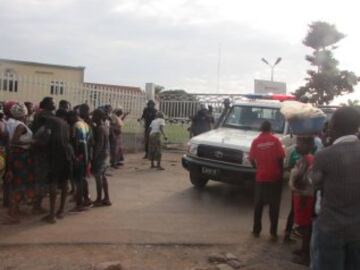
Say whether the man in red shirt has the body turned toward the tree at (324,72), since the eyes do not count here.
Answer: yes

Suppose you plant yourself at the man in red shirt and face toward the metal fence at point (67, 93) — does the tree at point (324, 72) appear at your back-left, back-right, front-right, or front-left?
front-right

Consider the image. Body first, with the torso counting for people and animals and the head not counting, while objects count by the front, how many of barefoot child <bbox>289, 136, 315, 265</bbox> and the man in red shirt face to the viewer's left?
1

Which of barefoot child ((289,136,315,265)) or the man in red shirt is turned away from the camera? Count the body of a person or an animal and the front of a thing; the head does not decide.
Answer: the man in red shirt

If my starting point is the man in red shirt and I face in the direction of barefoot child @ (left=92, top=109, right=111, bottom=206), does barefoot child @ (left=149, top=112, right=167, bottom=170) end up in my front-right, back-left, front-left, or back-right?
front-right

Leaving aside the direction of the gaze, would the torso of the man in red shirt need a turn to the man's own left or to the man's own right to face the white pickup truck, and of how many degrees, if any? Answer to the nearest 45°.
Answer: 0° — they already face it

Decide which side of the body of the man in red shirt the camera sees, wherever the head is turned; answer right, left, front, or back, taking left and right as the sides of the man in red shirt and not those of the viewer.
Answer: back

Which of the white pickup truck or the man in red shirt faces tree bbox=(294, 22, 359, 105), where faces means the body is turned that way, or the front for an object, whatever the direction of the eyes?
the man in red shirt

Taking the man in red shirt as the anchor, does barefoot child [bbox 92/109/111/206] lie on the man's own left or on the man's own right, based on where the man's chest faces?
on the man's own left

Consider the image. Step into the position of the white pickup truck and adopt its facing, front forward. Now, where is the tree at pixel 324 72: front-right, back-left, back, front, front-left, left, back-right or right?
back-right

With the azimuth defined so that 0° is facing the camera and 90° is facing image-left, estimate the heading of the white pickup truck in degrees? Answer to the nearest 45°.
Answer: approximately 45°

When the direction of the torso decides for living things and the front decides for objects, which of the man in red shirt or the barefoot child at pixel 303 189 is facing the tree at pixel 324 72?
the man in red shirt
